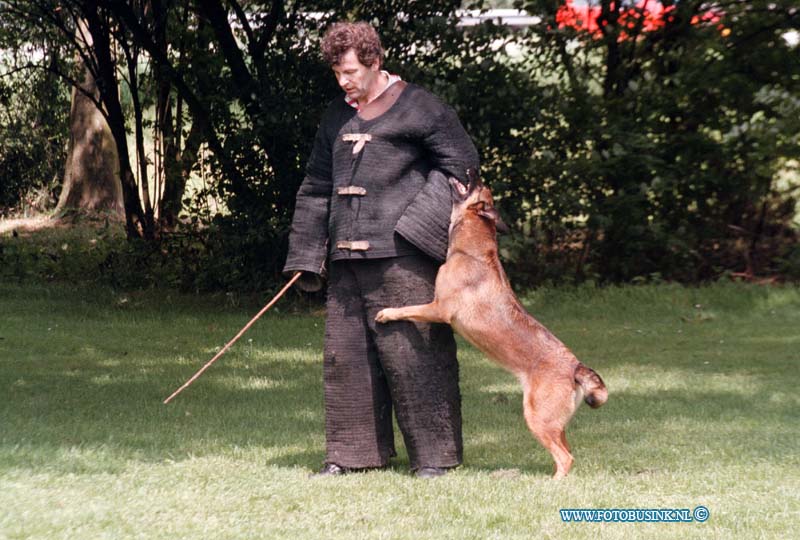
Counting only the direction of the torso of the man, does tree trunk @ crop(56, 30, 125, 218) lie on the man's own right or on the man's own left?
on the man's own right

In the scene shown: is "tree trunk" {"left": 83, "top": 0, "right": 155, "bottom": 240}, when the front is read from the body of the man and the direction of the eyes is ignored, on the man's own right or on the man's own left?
on the man's own right

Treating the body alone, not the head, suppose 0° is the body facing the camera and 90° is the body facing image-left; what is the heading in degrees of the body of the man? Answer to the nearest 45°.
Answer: approximately 45°
